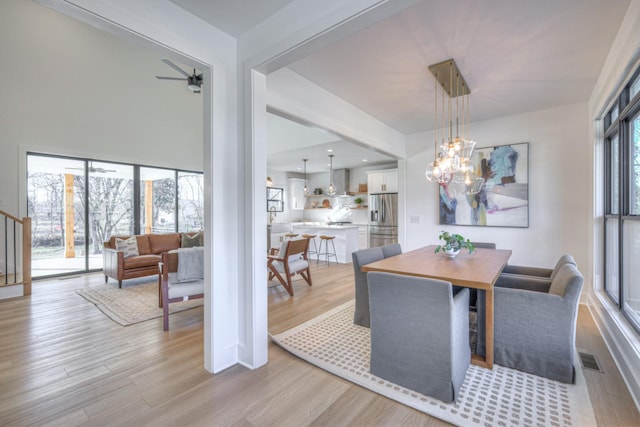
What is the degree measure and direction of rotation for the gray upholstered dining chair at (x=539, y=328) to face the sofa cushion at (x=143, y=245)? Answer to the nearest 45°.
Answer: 0° — it already faces it

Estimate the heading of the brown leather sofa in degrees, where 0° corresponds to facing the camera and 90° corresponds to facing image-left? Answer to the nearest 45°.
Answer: approximately 315°

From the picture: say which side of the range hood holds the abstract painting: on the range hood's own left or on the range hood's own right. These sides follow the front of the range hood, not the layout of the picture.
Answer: on the range hood's own left

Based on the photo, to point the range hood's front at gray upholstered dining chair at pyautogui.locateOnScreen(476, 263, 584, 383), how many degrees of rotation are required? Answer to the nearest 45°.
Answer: approximately 45° to its left

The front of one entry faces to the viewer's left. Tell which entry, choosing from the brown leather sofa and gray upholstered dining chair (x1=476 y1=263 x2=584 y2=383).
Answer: the gray upholstered dining chair

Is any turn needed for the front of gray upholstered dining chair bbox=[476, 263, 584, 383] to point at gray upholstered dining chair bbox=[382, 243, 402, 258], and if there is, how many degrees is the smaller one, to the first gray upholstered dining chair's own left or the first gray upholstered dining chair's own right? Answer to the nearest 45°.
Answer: approximately 45° to the first gray upholstered dining chair's own right

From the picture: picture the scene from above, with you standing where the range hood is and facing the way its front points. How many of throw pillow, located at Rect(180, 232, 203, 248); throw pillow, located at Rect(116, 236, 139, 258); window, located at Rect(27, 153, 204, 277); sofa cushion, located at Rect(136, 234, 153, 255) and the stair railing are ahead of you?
5

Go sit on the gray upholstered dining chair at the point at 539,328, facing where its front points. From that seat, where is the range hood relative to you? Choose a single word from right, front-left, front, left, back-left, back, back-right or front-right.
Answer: front-right

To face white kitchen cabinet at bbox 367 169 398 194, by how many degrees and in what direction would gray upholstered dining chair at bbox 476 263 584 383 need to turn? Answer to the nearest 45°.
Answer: approximately 45° to its right

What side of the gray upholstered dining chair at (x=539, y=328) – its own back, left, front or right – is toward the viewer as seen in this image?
left

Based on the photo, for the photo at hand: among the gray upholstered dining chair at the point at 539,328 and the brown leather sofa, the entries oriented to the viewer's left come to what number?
1

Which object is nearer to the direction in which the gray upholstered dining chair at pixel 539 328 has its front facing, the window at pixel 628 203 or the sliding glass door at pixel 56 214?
the sliding glass door

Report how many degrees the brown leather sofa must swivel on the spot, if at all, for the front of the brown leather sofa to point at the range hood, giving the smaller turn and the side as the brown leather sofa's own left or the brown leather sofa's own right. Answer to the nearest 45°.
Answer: approximately 45° to the brown leather sofa's own left

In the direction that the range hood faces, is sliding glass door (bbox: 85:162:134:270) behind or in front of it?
in front

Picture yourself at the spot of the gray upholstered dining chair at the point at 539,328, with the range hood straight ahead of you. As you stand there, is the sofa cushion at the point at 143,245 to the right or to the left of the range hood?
left

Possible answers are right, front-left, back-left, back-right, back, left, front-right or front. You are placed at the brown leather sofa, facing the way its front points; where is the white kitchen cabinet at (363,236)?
front-left

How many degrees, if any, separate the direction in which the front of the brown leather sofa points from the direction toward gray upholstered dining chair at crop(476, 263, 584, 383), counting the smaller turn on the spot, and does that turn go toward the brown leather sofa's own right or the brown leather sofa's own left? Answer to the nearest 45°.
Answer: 0° — it already faces it
